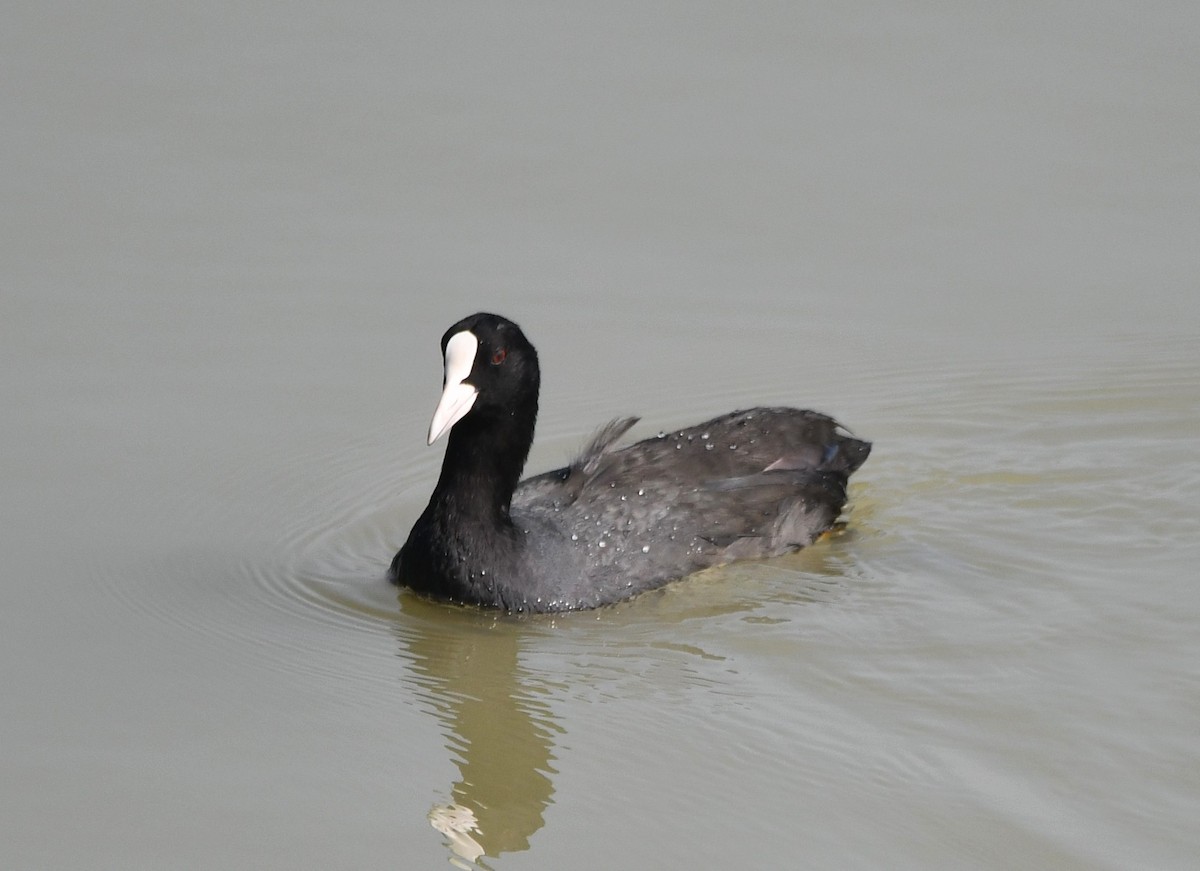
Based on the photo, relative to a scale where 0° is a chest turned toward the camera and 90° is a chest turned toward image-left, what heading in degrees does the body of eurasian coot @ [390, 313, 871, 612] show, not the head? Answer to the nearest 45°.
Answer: approximately 45°
